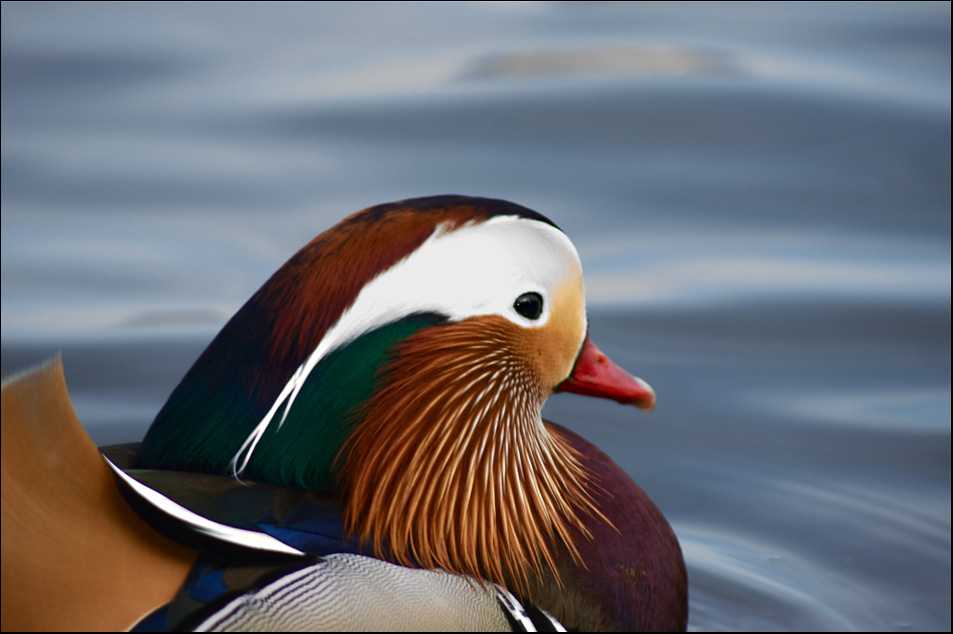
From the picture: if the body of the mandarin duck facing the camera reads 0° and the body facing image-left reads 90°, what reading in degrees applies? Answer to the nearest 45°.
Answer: approximately 270°
